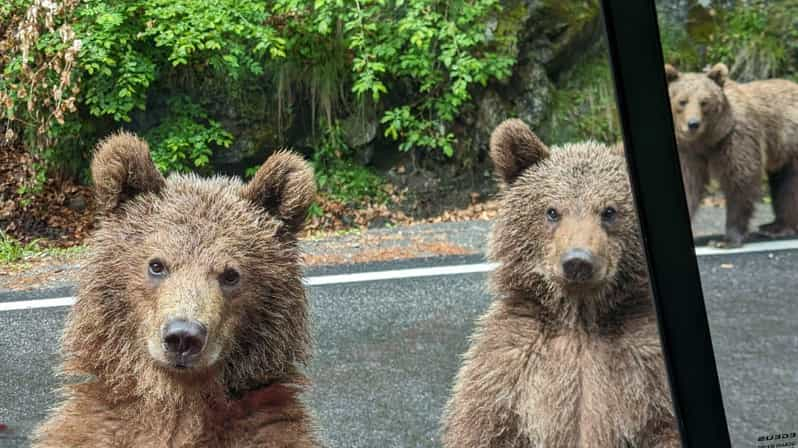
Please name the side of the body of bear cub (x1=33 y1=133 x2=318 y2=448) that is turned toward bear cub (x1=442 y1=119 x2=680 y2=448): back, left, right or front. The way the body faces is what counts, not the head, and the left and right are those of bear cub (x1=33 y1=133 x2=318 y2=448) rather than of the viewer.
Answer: left

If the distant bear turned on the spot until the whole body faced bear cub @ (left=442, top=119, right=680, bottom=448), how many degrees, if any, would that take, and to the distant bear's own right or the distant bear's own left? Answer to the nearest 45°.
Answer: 0° — it already faces it

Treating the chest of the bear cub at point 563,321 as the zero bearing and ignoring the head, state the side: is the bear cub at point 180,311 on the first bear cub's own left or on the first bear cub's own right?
on the first bear cub's own right

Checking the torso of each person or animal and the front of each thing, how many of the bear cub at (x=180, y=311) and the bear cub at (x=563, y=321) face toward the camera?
2

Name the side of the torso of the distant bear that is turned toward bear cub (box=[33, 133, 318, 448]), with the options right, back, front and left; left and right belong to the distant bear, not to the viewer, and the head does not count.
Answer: front

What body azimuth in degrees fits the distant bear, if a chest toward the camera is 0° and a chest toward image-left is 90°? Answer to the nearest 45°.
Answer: approximately 45°

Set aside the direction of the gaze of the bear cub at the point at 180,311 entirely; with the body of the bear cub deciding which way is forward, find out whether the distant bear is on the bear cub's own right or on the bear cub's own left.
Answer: on the bear cub's own left

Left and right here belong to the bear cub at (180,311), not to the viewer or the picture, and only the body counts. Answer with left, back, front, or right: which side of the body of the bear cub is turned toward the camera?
front

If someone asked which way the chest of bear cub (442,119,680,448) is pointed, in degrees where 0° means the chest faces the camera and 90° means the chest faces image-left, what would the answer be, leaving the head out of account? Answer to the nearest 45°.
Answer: approximately 0°

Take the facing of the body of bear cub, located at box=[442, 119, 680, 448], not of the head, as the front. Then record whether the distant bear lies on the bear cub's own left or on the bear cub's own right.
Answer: on the bear cub's own left
